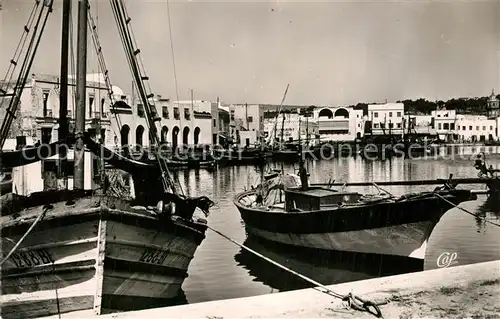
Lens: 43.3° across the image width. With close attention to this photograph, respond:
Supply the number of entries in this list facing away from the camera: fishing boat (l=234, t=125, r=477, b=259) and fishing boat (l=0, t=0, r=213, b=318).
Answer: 0

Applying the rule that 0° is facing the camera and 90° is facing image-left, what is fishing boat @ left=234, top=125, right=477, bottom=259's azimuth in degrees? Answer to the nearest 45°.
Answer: approximately 315°
